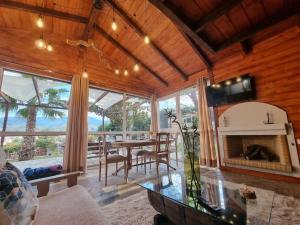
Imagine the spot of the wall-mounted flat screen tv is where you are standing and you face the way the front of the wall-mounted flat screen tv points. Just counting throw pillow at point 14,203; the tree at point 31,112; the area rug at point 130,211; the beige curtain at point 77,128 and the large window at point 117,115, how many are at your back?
0

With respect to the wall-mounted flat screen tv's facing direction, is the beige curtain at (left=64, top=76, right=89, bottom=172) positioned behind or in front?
in front

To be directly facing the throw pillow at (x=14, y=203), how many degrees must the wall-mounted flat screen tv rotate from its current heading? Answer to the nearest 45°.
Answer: approximately 45° to its left

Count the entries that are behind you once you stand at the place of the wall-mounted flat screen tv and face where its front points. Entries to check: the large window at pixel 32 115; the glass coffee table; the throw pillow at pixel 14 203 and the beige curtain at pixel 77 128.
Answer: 0

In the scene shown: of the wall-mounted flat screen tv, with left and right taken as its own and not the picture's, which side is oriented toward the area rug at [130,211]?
front

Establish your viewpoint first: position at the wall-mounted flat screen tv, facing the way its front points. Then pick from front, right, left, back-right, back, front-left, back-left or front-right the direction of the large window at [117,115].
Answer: front-right

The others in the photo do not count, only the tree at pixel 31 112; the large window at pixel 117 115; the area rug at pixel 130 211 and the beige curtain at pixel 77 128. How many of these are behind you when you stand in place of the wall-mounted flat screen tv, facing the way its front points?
0

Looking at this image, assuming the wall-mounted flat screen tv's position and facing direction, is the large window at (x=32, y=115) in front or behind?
in front

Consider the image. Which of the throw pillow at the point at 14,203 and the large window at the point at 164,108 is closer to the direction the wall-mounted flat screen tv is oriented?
the throw pillow

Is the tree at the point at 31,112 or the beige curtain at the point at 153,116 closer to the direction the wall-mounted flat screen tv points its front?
the tree

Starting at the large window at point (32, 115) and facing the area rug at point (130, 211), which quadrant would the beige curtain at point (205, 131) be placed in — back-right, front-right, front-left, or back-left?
front-left

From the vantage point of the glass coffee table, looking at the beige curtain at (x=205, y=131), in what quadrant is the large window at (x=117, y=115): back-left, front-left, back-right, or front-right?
front-left

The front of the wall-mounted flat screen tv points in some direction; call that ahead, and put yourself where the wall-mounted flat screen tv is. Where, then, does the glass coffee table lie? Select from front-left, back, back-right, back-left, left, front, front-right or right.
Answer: front-left

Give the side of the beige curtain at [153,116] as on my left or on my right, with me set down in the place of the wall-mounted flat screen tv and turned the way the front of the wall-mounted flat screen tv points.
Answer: on my right

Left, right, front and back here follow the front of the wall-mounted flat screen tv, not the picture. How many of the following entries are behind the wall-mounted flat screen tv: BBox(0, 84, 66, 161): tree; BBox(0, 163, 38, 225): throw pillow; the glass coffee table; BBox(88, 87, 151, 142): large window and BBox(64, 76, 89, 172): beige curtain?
0

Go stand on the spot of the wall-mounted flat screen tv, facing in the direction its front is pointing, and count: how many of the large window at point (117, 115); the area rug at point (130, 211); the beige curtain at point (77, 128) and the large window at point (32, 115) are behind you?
0

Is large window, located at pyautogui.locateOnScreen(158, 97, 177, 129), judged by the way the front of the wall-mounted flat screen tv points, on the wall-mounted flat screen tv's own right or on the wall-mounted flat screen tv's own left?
on the wall-mounted flat screen tv's own right

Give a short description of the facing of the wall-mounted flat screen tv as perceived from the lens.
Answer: facing the viewer and to the left of the viewer
